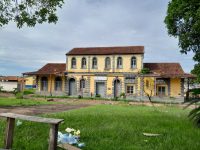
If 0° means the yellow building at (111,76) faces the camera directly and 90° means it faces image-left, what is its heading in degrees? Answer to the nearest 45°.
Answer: approximately 0°

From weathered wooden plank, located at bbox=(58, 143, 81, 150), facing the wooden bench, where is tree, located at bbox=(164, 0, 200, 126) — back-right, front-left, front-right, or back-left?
back-right

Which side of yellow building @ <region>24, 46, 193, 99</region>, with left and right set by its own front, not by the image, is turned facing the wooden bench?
front

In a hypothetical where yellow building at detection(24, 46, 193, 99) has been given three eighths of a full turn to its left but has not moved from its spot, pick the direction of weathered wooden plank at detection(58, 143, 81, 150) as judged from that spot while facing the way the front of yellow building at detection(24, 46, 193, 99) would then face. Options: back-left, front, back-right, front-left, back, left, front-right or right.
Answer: back-right
